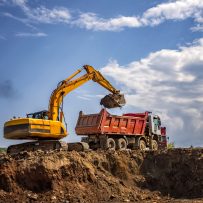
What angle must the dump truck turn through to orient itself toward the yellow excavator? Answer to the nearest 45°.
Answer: approximately 180°

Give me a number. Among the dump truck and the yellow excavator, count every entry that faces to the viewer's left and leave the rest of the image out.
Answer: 0

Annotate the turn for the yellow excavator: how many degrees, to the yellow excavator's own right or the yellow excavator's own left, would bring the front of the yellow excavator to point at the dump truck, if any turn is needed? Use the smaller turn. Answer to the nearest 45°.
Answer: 0° — it already faces it

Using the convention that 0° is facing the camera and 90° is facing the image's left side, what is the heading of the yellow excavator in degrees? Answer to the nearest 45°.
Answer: approximately 225°

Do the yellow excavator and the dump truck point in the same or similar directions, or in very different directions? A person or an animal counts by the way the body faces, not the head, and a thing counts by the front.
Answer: same or similar directions

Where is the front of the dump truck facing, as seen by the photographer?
facing away from the viewer and to the right of the viewer
